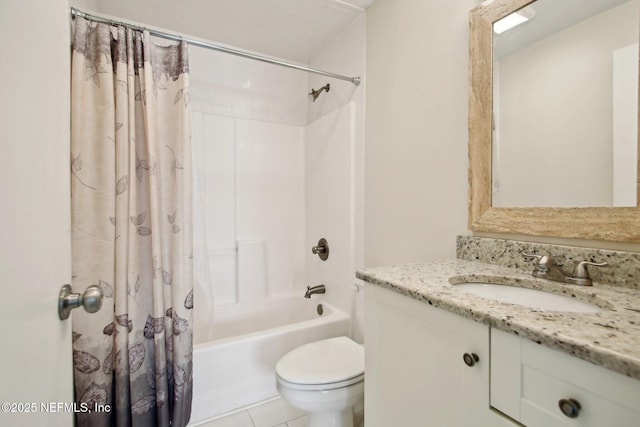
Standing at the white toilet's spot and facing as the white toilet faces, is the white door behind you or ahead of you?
ahead

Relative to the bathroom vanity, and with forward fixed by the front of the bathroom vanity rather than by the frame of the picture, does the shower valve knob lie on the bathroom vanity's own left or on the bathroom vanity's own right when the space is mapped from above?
on the bathroom vanity's own right

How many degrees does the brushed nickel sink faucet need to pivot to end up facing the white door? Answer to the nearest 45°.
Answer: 0° — it already faces it

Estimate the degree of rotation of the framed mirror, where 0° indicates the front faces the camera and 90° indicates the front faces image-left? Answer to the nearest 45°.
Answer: approximately 45°

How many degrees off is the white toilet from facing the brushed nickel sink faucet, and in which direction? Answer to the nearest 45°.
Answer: approximately 90° to its left

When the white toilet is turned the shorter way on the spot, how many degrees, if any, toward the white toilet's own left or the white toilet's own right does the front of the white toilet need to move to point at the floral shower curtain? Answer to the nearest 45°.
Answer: approximately 45° to the white toilet's own right

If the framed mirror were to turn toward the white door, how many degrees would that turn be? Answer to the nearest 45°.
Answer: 0° — it already faces it

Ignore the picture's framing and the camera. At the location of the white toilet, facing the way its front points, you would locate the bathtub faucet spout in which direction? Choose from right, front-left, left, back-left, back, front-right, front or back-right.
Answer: back-right

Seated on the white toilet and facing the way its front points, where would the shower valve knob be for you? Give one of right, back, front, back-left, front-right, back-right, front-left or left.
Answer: back-right

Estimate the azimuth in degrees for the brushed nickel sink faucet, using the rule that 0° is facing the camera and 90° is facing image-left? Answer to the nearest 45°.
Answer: approximately 45°
